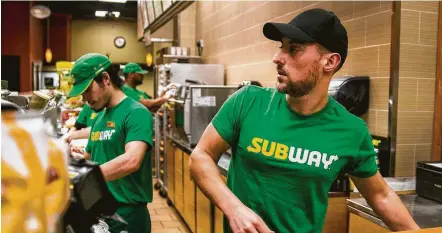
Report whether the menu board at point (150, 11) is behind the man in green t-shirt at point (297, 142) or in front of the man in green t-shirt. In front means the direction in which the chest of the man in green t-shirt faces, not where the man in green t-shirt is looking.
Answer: behind

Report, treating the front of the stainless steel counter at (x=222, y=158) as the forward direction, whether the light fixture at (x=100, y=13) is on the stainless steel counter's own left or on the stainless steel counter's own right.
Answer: on the stainless steel counter's own right

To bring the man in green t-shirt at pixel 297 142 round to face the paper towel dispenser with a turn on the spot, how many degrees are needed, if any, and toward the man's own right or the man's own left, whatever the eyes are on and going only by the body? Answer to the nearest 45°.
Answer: approximately 180°

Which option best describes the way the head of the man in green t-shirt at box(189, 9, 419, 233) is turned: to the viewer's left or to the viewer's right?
to the viewer's left
